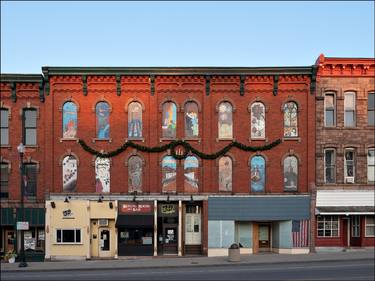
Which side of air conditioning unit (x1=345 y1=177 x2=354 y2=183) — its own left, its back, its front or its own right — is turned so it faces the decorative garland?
right

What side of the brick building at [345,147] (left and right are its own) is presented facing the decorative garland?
right

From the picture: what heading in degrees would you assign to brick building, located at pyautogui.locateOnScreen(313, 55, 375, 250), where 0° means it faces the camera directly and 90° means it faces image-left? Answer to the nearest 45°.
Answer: approximately 0°

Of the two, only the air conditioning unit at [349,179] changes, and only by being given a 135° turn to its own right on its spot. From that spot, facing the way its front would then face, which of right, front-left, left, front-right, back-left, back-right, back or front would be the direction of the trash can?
left
